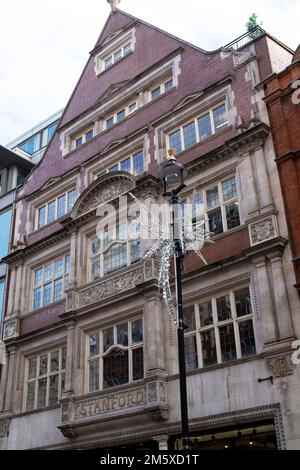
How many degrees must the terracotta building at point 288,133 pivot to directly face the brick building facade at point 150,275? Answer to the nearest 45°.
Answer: approximately 90° to its right

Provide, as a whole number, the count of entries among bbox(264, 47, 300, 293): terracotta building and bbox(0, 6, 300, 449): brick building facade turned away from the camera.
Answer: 0

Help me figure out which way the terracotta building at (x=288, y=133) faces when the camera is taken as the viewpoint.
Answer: facing the viewer and to the left of the viewer

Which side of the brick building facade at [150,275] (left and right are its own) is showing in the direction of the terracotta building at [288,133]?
left

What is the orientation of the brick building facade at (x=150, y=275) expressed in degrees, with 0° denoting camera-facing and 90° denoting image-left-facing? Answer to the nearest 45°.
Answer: approximately 45°
